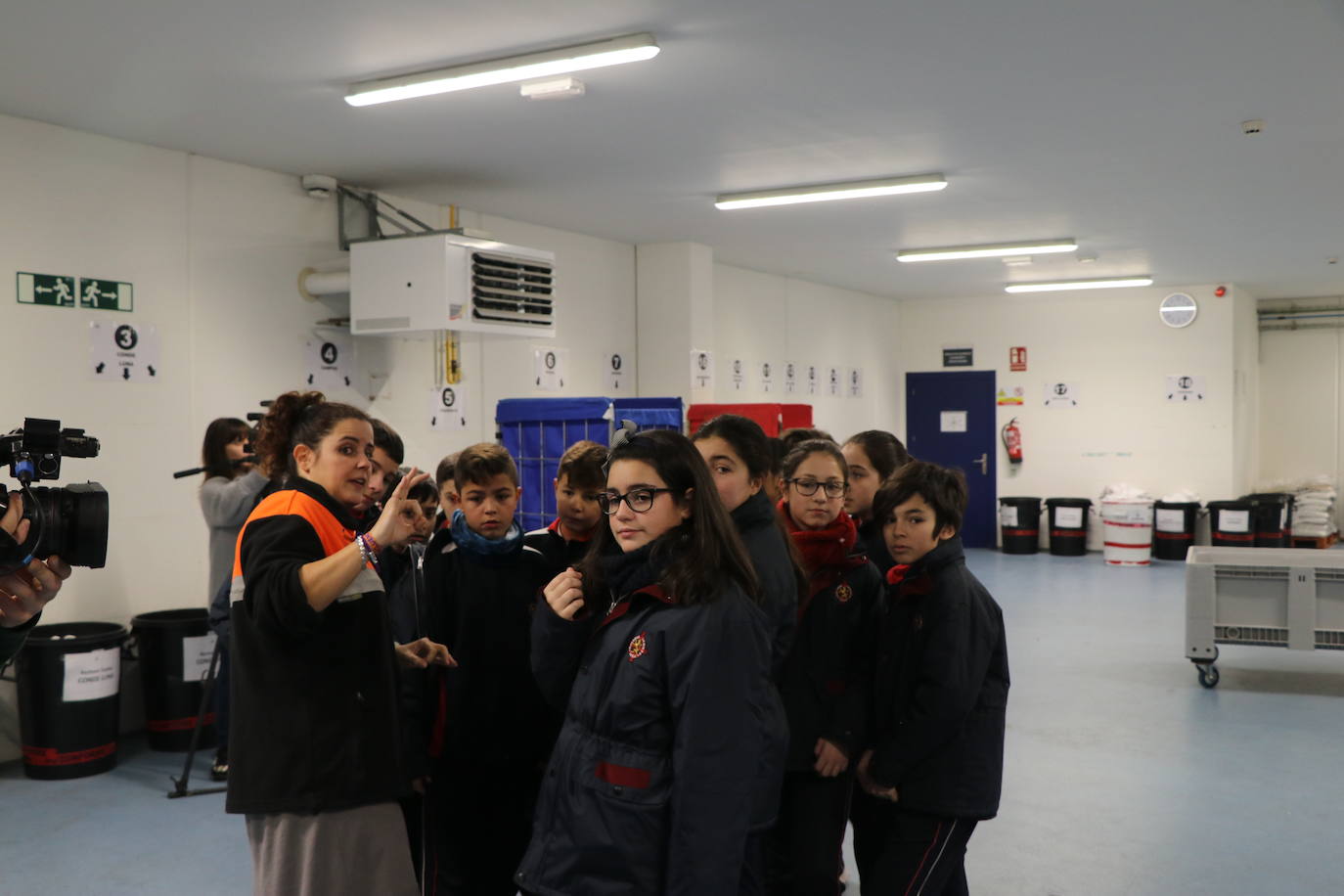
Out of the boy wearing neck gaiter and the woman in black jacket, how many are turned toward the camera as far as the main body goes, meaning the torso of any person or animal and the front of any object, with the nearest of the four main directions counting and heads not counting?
1

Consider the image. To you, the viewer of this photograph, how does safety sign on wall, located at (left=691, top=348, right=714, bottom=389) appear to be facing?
facing the viewer and to the right of the viewer

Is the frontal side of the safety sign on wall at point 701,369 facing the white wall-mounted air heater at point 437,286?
no

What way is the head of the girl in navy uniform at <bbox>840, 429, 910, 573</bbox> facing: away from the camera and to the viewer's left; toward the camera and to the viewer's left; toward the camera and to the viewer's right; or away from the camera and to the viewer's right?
toward the camera and to the viewer's left

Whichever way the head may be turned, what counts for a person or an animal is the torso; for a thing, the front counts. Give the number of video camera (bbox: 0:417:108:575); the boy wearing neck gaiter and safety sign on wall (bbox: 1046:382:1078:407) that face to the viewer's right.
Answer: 1

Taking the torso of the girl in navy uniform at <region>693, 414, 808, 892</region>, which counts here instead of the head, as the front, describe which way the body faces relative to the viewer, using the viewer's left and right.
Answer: facing the viewer and to the left of the viewer

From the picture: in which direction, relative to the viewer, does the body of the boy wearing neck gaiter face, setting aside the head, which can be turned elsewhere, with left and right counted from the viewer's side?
facing the viewer

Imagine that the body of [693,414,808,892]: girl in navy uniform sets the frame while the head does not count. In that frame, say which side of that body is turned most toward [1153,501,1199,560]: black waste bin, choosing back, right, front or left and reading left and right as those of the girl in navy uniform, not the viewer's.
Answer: back

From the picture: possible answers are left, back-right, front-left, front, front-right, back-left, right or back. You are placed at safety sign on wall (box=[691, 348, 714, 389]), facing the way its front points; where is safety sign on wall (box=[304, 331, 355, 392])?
right

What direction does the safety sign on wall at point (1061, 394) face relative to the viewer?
toward the camera

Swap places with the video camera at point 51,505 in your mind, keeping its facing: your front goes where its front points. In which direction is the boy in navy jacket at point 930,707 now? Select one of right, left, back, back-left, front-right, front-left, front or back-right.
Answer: front

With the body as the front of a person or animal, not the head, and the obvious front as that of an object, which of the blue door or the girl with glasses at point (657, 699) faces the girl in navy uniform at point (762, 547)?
the blue door

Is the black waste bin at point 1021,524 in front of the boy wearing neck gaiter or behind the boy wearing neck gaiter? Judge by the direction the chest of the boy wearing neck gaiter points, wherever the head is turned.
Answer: behind

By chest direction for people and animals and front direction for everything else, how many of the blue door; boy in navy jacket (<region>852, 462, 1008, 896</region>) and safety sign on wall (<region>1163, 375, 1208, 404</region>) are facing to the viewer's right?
0

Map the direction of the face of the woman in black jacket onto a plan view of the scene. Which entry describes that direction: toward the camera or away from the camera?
toward the camera

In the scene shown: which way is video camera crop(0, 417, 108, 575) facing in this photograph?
to the viewer's right

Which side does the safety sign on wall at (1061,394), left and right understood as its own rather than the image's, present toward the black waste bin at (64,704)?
front
